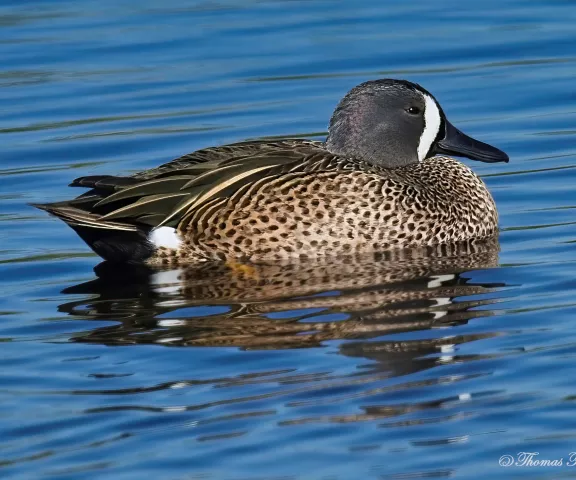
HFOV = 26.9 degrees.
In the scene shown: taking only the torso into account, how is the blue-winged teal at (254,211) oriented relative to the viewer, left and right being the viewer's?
facing to the right of the viewer
